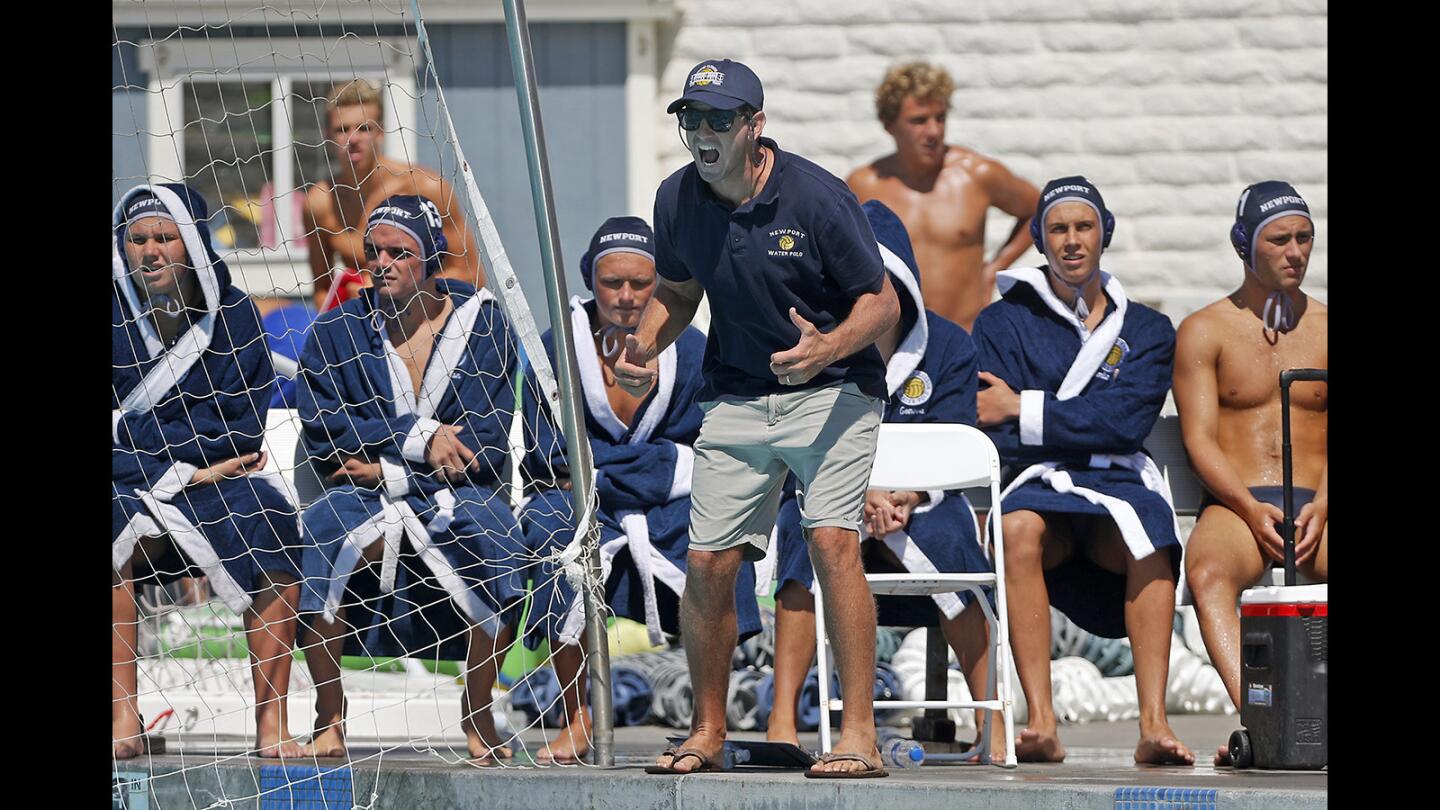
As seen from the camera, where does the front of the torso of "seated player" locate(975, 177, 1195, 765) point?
toward the camera

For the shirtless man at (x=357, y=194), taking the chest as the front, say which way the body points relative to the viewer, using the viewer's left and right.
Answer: facing the viewer

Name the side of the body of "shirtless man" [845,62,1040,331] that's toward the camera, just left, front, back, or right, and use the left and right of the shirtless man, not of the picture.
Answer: front

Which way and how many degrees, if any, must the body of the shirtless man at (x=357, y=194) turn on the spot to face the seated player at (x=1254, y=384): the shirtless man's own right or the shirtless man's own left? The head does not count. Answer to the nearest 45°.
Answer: approximately 45° to the shirtless man's own left

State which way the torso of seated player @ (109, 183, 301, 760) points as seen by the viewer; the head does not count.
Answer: toward the camera

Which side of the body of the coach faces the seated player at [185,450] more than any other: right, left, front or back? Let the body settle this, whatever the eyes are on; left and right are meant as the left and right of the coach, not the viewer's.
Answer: right

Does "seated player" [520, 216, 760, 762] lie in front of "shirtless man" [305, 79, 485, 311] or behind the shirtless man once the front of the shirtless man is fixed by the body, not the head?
in front

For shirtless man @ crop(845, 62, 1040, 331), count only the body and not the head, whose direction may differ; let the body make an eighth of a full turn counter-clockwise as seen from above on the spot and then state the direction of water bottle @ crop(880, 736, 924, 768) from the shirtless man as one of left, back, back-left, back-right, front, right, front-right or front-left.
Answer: front-right

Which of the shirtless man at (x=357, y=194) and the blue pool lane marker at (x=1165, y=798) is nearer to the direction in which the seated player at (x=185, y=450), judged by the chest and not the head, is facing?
the blue pool lane marker
